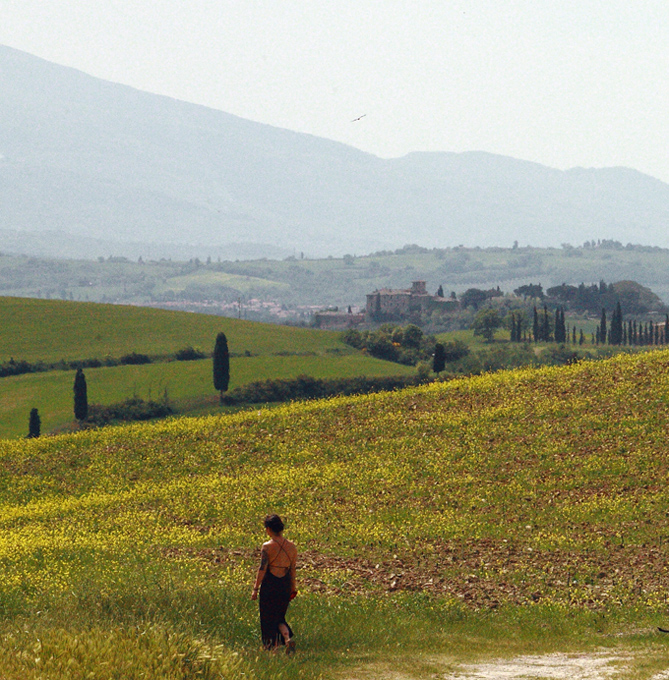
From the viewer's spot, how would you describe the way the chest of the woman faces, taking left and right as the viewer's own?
facing away from the viewer and to the left of the viewer
